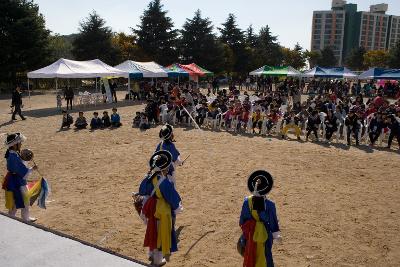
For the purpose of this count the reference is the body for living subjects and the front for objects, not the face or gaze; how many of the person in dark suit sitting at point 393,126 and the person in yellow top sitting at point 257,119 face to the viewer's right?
0

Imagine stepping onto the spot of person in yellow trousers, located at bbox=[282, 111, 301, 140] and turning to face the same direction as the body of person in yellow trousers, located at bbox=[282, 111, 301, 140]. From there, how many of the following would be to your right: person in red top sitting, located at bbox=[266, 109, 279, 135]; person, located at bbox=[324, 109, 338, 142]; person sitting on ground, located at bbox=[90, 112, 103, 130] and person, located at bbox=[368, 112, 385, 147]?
2

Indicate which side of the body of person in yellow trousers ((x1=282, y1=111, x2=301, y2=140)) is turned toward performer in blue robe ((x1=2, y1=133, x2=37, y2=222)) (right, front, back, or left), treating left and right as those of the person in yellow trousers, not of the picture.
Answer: front

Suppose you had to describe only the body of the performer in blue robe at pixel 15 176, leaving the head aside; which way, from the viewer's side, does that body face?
to the viewer's right

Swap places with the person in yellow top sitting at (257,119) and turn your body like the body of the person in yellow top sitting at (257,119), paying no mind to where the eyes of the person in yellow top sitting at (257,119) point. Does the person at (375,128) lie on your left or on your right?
on your left

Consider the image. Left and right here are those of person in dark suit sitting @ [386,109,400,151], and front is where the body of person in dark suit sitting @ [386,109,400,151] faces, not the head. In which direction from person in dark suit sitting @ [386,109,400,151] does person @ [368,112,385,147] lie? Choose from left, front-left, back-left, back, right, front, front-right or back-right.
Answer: right

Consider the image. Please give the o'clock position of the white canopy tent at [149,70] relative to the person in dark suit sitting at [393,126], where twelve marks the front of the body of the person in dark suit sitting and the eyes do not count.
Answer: The white canopy tent is roughly at 4 o'clock from the person in dark suit sitting.

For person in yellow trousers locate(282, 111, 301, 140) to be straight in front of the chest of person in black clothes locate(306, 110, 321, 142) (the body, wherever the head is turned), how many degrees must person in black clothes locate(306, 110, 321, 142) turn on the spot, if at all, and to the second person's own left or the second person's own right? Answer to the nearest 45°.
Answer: approximately 135° to the second person's own right

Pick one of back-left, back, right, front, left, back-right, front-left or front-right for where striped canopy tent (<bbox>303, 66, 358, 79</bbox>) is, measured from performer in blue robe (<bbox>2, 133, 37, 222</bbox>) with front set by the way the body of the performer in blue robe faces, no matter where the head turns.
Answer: front-left

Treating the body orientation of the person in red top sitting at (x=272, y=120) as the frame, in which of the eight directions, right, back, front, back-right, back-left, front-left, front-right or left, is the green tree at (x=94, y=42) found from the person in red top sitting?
right

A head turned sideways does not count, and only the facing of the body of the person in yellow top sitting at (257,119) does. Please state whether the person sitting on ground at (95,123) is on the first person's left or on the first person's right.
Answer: on the first person's right

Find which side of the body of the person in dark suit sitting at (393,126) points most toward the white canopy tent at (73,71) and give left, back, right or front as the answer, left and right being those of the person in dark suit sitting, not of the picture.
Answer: right
